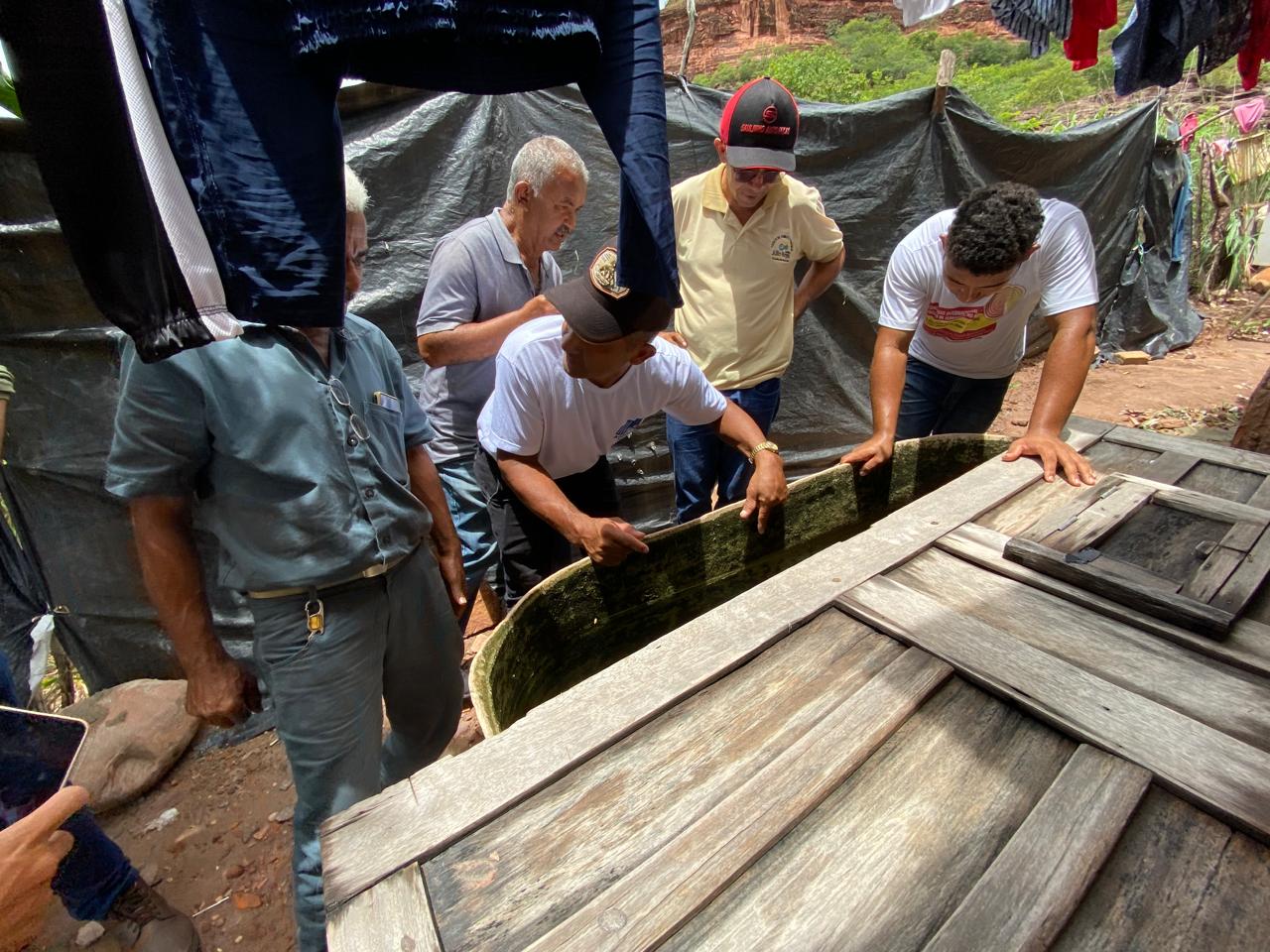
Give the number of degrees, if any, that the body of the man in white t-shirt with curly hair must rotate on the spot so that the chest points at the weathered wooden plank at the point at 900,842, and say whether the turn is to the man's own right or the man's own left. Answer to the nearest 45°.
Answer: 0° — they already face it

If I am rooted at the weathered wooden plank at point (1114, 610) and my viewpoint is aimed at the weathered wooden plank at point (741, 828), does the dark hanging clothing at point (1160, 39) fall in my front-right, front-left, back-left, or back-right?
back-right

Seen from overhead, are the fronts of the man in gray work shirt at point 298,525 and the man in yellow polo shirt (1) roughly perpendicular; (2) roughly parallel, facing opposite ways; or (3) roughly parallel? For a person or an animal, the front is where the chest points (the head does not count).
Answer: roughly perpendicular

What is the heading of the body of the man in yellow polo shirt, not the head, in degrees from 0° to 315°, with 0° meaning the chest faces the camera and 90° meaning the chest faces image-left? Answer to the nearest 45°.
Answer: approximately 0°

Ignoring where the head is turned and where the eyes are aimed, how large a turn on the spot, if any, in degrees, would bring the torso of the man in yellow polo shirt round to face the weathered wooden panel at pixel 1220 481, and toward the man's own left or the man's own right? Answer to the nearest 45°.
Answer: approximately 45° to the man's own left

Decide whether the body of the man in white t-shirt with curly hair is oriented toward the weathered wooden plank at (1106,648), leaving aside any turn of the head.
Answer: yes

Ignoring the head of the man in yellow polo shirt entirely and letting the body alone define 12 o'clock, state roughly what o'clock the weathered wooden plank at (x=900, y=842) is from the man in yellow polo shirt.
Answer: The weathered wooden plank is roughly at 12 o'clock from the man in yellow polo shirt.

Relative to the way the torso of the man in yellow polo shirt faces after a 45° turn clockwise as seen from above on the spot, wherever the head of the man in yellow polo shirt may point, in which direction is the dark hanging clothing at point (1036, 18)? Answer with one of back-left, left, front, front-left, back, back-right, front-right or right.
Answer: back

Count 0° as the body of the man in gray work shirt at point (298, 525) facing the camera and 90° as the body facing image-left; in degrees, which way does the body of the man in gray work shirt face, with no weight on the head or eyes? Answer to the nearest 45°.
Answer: approximately 315°

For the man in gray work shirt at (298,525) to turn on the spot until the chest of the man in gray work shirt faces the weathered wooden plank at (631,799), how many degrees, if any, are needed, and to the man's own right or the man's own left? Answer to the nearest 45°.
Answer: approximately 45° to the man's own right

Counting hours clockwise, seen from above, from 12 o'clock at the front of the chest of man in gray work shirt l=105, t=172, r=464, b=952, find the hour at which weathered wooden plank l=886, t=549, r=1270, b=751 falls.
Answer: The weathered wooden plank is roughly at 12 o'clock from the man in gray work shirt.
